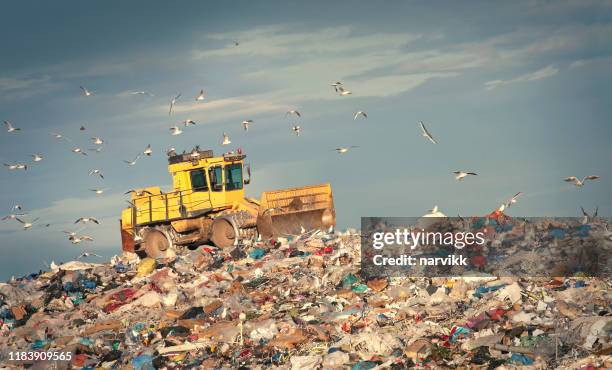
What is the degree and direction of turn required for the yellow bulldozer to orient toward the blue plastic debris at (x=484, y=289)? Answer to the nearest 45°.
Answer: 0° — it already faces it

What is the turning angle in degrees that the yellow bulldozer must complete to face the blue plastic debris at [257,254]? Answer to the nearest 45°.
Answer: approximately 45° to its right

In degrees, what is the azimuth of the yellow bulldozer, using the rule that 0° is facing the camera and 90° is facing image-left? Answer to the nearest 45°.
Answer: approximately 315°
